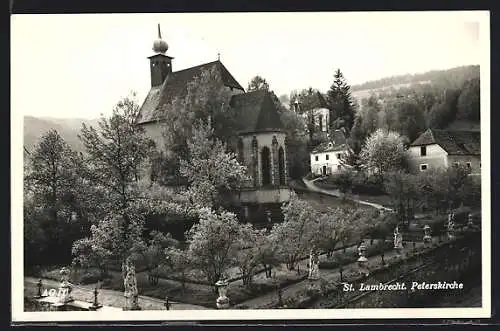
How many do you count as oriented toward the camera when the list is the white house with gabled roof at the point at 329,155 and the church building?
1

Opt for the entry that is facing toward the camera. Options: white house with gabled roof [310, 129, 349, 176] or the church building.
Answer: the white house with gabled roof

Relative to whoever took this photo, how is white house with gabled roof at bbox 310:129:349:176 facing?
facing the viewer

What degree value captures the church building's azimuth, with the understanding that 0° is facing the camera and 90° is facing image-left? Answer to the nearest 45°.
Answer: approximately 135°

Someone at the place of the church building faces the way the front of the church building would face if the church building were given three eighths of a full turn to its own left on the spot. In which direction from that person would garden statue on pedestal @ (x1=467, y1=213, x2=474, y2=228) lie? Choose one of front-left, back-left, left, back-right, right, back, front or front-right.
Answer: left

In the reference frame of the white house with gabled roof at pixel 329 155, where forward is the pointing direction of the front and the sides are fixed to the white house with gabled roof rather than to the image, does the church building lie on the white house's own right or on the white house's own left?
on the white house's own right
